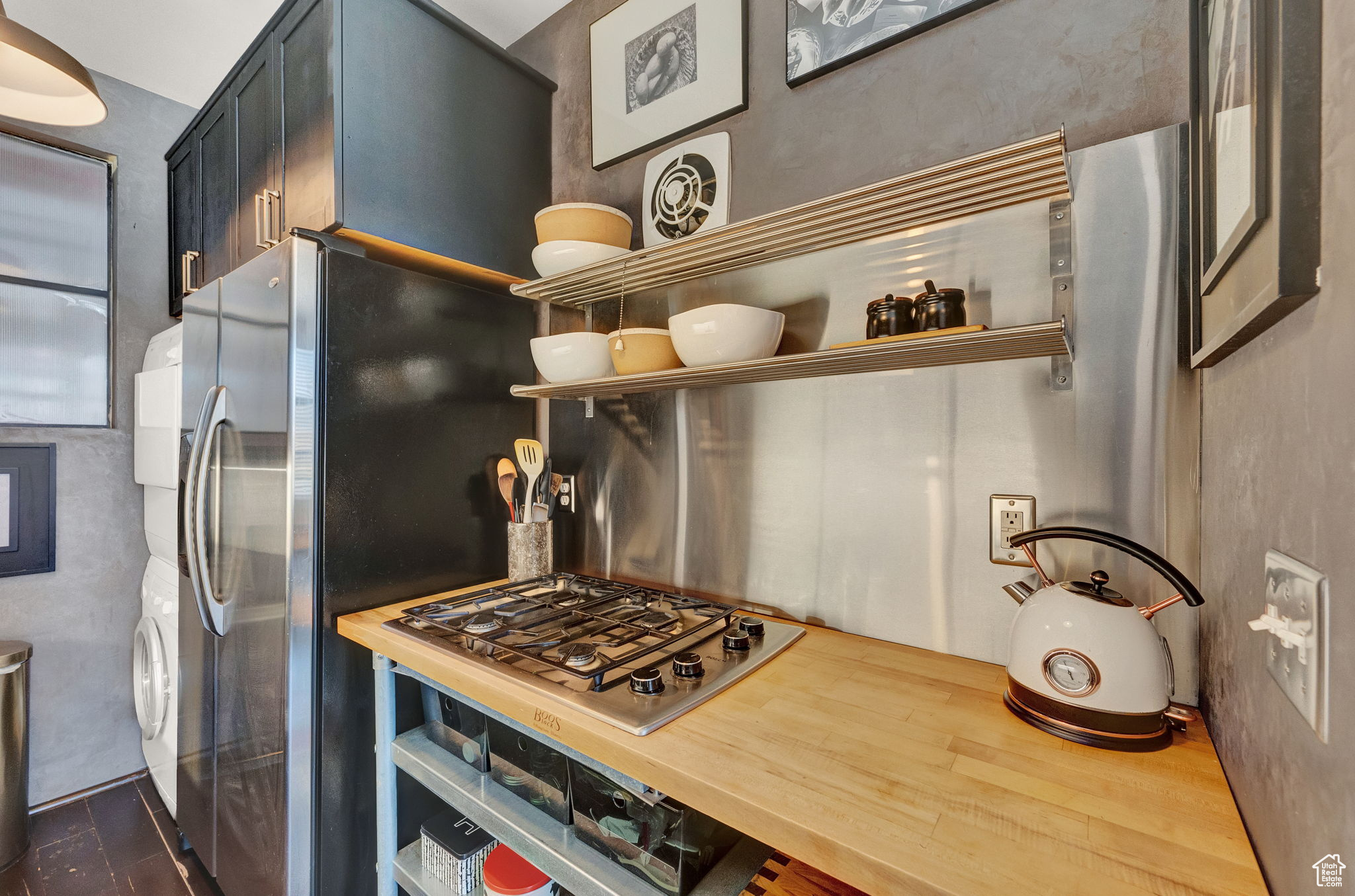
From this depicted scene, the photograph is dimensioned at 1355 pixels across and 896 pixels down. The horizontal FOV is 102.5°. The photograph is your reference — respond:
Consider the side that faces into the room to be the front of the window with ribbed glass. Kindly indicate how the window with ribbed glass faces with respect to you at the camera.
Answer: facing the viewer and to the right of the viewer

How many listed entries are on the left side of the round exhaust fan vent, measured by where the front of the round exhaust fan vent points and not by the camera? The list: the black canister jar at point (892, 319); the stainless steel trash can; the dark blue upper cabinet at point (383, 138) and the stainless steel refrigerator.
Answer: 1

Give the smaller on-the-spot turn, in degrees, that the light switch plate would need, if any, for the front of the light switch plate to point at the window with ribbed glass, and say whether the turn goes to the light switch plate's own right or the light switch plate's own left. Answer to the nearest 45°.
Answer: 0° — it already faces it

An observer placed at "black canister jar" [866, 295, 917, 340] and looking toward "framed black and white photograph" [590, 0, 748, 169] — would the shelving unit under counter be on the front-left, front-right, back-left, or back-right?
front-left

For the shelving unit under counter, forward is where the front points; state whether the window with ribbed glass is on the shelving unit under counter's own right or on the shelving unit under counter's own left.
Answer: on the shelving unit under counter's own right

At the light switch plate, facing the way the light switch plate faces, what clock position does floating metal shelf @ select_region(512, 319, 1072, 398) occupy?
The floating metal shelf is roughly at 1 o'clock from the light switch plate.

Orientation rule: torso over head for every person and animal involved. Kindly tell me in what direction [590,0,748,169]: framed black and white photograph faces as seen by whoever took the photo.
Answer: facing the viewer and to the left of the viewer

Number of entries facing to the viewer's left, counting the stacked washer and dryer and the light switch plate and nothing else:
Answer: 2

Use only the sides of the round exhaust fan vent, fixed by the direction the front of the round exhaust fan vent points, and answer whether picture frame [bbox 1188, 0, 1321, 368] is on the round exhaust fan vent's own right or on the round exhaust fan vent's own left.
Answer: on the round exhaust fan vent's own left

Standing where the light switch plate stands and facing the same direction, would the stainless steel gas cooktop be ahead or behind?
ahead

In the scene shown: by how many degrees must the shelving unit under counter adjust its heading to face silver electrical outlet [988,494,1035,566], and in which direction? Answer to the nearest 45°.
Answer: approximately 135° to its left

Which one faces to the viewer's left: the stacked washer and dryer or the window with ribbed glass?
the stacked washer and dryer
